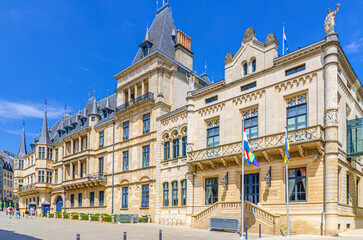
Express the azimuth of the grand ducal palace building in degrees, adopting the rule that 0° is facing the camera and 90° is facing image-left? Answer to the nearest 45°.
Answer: approximately 45°

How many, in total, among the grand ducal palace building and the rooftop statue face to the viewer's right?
0
